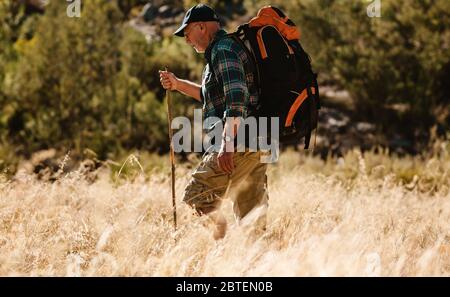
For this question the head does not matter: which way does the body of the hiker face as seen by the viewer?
to the viewer's left
